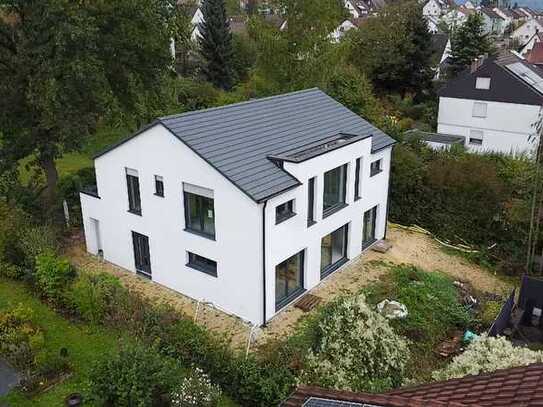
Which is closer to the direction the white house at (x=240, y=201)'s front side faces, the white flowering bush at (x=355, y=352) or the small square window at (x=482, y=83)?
the white flowering bush

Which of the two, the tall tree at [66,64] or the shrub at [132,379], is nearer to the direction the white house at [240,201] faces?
the shrub

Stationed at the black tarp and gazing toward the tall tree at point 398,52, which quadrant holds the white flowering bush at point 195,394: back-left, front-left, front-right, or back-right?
back-left

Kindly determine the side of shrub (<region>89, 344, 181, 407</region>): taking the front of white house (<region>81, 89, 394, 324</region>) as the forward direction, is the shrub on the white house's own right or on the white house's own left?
on the white house's own right

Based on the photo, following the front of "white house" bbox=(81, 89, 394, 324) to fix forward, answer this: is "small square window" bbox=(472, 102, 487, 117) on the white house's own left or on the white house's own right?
on the white house's own left

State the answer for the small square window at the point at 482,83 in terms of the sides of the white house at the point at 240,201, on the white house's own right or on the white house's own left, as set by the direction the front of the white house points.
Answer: on the white house's own left

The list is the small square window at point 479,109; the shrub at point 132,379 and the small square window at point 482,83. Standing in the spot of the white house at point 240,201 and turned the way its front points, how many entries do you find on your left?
2

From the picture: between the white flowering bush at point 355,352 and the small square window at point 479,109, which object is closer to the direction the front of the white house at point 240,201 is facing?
the white flowering bush

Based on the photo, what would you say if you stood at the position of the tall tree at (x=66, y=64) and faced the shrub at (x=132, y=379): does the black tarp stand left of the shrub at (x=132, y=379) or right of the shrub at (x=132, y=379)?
left
